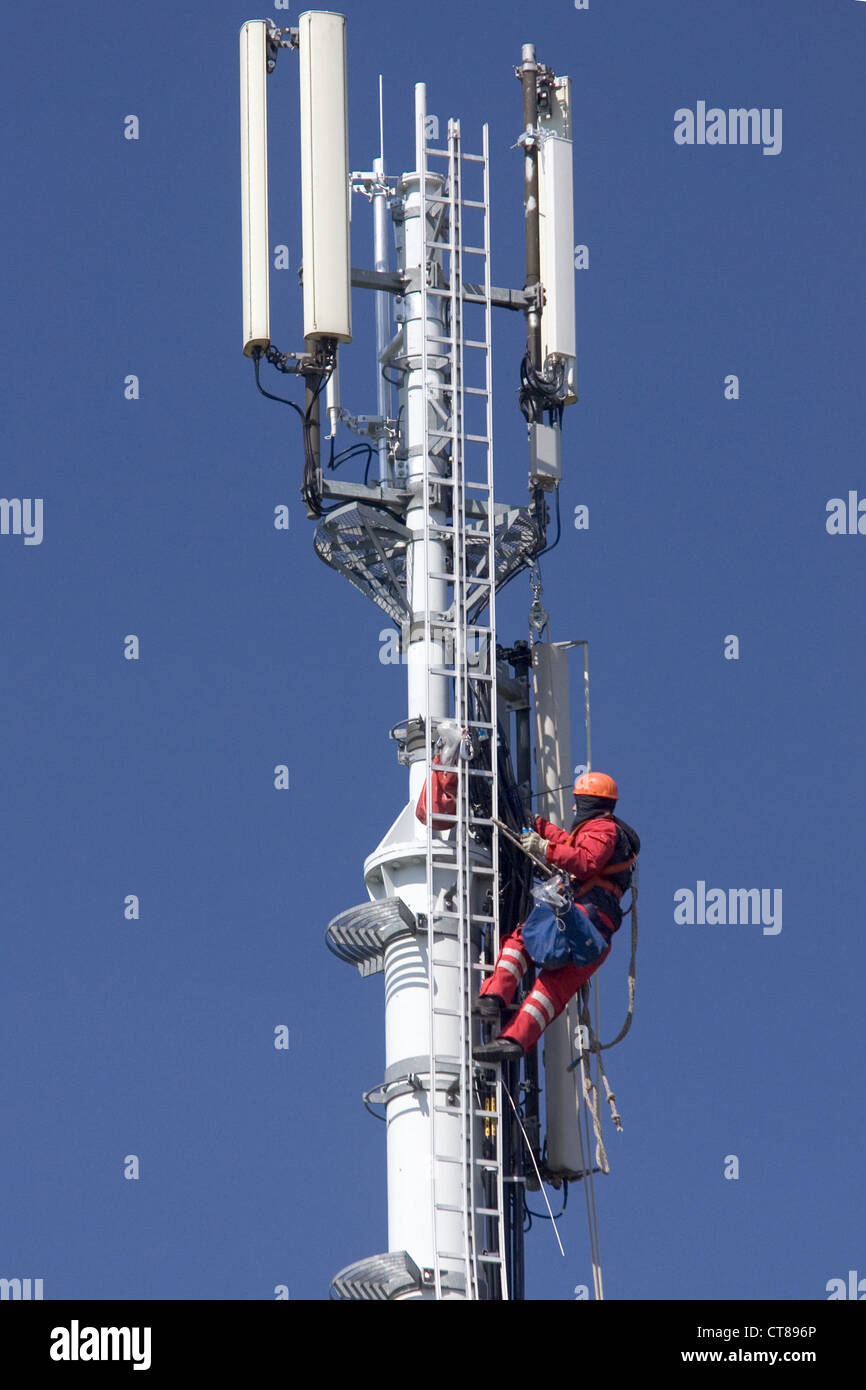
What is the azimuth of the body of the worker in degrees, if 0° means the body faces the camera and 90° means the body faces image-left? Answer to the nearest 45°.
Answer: approximately 90°
